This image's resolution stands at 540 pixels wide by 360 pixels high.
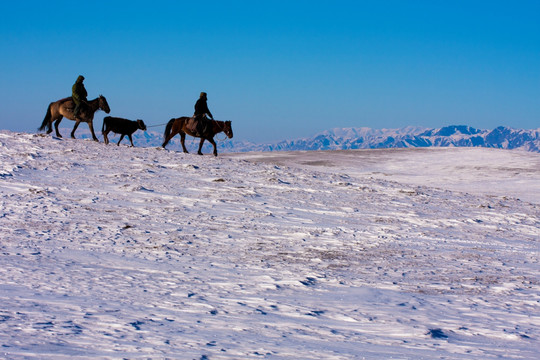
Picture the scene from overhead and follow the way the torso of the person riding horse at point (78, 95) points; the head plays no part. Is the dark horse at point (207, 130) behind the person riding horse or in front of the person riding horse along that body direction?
in front

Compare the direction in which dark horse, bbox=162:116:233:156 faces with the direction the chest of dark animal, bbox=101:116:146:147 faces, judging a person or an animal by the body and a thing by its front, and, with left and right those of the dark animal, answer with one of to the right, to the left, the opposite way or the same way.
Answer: the same way

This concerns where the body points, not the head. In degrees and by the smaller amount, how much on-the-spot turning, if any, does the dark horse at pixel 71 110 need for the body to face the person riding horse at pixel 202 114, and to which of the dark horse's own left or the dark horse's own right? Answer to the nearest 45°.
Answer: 0° — it already faces them

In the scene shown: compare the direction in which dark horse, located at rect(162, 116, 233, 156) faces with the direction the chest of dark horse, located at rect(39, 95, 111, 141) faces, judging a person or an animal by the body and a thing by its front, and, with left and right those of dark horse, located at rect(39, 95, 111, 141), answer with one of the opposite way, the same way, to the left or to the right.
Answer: the same way

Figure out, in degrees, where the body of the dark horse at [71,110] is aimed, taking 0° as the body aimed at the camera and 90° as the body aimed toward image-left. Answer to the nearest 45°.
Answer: approximately 270°

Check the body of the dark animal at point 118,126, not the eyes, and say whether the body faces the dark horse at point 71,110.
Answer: no

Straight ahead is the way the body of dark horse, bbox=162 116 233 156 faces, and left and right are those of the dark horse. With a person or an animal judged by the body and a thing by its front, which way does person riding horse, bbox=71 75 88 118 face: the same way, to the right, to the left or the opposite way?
the same way

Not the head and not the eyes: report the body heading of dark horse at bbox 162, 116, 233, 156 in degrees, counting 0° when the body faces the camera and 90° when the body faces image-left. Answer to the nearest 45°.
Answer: approximately 270°

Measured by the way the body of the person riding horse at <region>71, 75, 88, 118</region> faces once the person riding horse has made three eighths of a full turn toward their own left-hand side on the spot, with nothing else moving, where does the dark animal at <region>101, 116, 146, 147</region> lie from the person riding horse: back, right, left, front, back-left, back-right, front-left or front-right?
right

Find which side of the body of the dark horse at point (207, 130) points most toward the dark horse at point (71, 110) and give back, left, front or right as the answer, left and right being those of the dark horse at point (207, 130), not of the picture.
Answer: back

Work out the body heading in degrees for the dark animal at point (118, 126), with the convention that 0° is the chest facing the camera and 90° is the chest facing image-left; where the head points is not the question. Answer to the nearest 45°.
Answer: approximately 270°

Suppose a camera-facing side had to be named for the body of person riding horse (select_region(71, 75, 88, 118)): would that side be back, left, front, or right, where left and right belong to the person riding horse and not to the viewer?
right

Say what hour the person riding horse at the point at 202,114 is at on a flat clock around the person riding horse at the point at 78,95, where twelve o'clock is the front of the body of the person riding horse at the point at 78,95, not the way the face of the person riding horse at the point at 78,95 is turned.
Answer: the person riding horse at the point at 202,114 is roughly at 12 o'clock from the person riding horse at the point at 78,95.

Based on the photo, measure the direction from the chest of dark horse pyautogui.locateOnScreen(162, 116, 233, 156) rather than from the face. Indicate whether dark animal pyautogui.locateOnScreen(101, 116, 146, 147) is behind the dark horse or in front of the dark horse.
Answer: behind

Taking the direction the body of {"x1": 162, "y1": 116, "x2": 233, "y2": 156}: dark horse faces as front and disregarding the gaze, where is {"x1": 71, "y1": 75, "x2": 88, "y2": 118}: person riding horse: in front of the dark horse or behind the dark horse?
behind

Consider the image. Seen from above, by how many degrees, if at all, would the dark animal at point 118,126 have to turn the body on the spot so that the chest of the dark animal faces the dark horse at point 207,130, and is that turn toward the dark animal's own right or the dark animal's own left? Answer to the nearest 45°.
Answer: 0° — it already faces it
